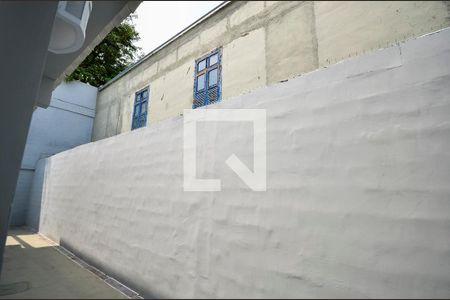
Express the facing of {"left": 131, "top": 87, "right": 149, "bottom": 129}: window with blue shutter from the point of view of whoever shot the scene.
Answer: facing the viewer and to the left of the viewer

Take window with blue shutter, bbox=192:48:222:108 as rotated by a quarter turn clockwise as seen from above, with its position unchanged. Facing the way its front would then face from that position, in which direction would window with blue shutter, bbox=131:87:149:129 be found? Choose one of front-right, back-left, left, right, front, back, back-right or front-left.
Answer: front

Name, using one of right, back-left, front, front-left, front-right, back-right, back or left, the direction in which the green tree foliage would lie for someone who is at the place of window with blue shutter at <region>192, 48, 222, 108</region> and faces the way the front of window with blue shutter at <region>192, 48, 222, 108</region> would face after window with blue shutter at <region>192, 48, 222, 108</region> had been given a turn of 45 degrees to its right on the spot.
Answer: front-right

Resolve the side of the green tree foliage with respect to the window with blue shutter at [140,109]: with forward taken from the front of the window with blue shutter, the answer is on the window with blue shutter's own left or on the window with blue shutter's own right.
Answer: on the window with blue shutter's own right

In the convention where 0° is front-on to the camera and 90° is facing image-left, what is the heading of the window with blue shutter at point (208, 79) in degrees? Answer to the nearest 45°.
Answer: approximately 45°
